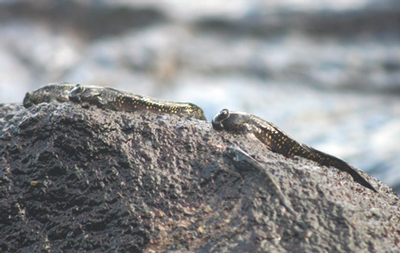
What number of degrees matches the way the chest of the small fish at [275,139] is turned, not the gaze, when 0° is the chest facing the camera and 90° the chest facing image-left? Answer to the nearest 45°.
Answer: approximately 90°
